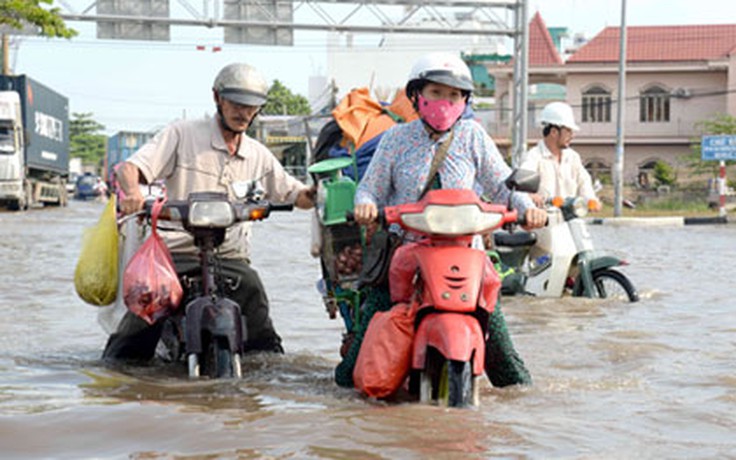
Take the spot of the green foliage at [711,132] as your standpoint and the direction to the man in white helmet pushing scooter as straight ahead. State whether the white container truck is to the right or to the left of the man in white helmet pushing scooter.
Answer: right

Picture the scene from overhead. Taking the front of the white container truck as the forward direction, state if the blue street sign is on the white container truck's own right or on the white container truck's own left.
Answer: on the white container truck's own left

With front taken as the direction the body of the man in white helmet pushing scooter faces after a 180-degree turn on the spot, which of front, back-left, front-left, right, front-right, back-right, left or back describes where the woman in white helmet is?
back-left

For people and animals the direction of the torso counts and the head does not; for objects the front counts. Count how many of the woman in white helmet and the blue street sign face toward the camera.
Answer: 2

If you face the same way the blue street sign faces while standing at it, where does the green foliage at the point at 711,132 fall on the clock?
The green foliage is roughly at 6 o'clock from the blue street sign.

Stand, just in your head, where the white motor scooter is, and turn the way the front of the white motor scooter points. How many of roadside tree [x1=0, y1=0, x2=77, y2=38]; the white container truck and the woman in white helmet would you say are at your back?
2

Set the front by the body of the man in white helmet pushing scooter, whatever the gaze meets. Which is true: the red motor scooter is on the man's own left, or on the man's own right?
on the man's own right

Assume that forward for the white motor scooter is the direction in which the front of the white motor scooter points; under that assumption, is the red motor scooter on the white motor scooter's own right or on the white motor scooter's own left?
on the white motor scooter's own right
